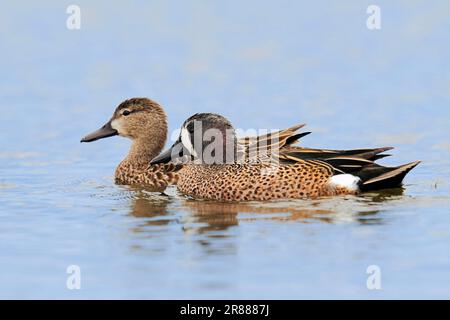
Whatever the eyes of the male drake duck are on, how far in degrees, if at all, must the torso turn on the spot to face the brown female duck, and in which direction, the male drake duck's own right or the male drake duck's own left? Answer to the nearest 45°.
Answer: approximately 45° to the male drake duck's own right

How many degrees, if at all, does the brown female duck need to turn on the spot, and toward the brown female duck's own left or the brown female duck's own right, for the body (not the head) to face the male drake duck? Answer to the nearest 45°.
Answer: approximately 135° to the brown female duck's own left

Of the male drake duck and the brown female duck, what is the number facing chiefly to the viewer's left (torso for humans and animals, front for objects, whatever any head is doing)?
2

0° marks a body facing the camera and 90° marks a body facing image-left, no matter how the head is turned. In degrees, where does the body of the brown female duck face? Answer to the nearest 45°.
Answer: approximately 90°

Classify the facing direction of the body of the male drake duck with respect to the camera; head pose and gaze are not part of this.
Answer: to the viewer's left
